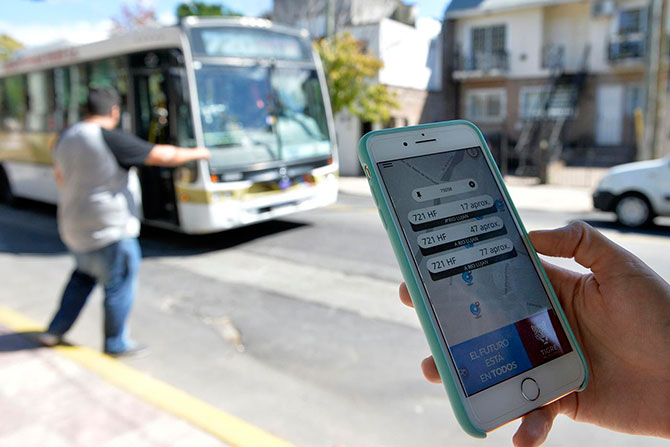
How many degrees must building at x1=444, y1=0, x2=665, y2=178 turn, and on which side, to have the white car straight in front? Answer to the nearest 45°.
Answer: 0° — it already faces it

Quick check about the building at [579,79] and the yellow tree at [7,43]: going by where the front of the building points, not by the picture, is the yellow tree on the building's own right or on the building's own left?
on the building's own right

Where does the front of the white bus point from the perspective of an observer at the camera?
facing the viewer and to the right of the viewer

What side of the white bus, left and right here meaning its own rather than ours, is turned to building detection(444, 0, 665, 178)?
left

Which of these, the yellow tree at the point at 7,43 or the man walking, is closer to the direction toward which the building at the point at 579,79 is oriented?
the man walking

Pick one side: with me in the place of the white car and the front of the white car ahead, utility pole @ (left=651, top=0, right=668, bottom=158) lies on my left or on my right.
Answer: on my right

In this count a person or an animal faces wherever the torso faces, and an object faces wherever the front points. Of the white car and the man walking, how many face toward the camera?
0

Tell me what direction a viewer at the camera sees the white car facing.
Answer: facing to the left of the viewer

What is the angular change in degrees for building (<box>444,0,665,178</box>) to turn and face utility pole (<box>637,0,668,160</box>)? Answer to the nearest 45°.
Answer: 0° — it already faces it

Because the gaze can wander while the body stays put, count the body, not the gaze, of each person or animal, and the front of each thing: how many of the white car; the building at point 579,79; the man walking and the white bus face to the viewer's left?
1

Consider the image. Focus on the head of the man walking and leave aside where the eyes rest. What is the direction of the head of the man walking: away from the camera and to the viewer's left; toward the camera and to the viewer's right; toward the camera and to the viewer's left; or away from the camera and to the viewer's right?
away from the camera and to the viewer's right

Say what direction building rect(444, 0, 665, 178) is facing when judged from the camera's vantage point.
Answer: facing the viewer
